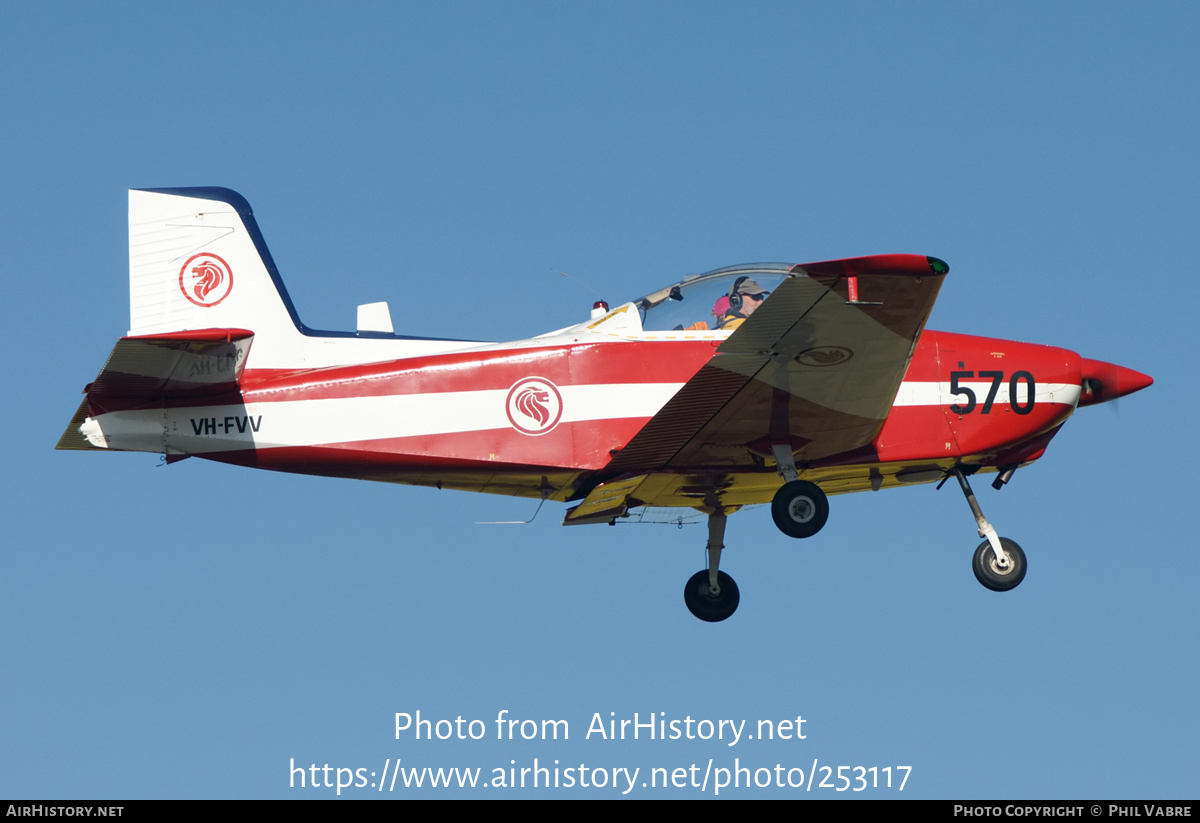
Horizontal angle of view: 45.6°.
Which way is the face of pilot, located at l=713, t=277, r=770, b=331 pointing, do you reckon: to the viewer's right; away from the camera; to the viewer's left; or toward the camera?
to the viewer's right

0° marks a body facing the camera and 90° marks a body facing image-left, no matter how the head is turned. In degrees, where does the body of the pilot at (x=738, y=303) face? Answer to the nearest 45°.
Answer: approximately 270°

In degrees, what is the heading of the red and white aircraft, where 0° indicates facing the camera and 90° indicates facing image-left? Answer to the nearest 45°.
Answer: approximately 270°
